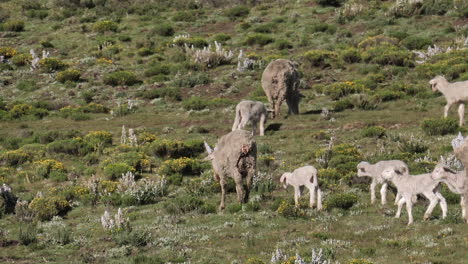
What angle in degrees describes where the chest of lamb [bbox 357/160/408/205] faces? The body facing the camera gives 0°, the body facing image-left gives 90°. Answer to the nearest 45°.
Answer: approximately 90°

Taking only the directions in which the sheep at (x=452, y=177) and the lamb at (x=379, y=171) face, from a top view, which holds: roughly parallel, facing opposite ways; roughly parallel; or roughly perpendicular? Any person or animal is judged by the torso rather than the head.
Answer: roughly parallel

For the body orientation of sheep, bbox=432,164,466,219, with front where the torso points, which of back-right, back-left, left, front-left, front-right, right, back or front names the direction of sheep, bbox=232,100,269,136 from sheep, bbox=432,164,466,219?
front-right

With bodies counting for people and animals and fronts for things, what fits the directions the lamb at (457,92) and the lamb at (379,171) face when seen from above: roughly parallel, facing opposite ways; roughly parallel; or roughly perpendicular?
roughly parallel

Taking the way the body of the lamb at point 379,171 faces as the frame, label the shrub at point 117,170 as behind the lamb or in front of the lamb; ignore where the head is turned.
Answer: in front

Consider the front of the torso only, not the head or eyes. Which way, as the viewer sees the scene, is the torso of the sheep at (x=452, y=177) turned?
to the viewer's left

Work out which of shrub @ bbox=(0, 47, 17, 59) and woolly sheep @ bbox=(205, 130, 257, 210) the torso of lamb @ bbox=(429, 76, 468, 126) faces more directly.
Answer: the shrub

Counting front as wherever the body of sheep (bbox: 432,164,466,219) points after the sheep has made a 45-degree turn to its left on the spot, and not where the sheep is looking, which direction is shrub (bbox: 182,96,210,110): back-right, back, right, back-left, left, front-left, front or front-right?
right

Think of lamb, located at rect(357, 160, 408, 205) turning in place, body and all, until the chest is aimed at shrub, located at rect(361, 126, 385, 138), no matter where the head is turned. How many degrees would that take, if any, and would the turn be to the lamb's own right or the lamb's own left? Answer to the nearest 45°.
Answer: approximately 90° to the lamb's own right

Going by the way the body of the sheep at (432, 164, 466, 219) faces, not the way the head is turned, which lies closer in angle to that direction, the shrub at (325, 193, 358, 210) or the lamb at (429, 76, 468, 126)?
the shrub

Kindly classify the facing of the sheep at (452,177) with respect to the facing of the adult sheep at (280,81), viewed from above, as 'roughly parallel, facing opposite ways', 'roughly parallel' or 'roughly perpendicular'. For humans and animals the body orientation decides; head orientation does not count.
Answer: roughly perpendicular

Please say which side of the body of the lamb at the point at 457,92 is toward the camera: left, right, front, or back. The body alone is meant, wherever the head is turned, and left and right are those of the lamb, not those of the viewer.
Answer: left

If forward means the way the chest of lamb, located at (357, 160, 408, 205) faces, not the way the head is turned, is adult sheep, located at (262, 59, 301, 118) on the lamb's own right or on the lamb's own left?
on the lamb's own right
